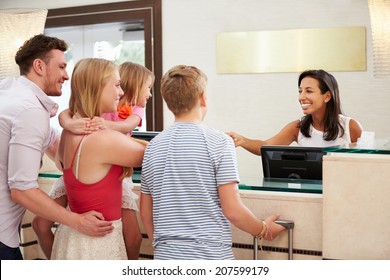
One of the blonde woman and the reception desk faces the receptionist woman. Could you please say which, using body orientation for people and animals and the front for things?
the blonde woman

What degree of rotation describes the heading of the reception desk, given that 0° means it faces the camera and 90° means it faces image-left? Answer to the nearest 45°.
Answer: approximately 0°

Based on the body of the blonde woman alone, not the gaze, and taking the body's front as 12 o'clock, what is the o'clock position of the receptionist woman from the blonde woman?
The receptionist woman is roughly at 12 o'clock from the blonde woman.

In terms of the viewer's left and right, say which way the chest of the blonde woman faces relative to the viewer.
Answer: facing away from the viewer and to the right of the viewer

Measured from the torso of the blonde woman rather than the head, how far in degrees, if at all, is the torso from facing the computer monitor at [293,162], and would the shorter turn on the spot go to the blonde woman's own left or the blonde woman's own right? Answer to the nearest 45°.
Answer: approximately 45° to the blonde woman's own right

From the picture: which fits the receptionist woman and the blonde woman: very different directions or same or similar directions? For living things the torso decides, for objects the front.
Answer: very different directions

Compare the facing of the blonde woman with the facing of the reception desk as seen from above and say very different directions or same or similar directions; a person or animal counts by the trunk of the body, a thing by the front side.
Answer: very different directions

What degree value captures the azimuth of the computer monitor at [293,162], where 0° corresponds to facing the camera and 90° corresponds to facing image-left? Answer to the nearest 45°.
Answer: approximately 180°

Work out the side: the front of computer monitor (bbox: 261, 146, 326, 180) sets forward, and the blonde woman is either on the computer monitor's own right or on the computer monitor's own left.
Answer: on the computer monitor's own left

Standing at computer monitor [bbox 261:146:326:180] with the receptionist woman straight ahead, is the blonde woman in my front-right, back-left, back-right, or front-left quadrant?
back-left

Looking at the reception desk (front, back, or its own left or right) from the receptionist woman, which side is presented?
back
